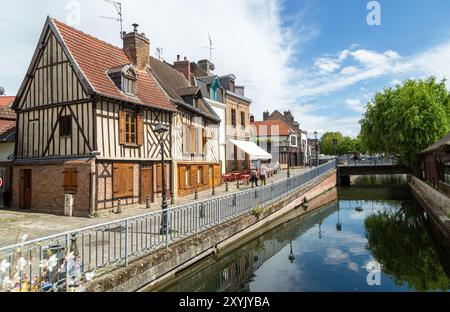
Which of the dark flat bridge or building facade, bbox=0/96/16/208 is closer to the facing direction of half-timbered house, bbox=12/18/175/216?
the dark flat bridge

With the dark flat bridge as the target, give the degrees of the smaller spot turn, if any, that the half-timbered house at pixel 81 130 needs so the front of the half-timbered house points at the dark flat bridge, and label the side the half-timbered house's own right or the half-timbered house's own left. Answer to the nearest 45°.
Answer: approximately 45° to the half-timbered house's own left

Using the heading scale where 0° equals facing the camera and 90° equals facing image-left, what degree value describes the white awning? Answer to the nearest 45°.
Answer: approximately 315°

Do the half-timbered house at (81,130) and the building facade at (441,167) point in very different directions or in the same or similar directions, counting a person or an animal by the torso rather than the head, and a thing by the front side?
very different directions

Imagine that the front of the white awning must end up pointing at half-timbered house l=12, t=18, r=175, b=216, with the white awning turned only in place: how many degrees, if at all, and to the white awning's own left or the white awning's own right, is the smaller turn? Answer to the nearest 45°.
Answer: approximately 90° to the white awning's own right

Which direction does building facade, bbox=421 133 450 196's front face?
to the viewer's left

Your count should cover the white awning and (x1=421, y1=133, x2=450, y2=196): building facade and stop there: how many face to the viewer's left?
1

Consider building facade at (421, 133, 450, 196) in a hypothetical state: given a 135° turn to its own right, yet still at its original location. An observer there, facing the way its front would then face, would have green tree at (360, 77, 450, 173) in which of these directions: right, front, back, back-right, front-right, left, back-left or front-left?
front-left

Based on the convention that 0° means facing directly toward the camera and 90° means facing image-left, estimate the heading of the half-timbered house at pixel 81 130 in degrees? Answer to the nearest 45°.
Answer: approximately 315°

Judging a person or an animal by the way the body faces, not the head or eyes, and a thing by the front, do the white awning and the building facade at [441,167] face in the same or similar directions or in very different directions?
very different directions

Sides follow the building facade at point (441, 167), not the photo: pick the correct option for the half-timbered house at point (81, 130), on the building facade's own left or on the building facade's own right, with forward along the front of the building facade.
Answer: on the building facade's own left
